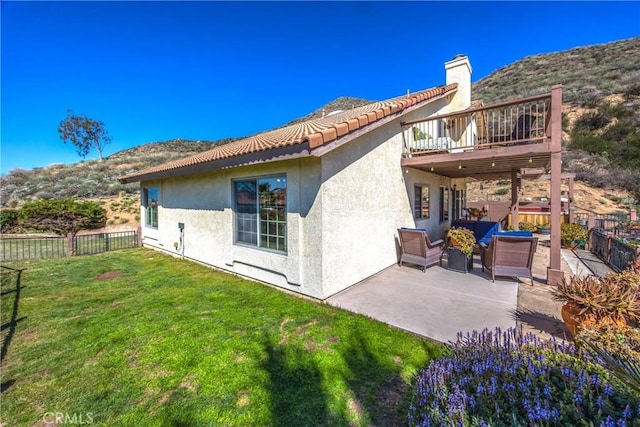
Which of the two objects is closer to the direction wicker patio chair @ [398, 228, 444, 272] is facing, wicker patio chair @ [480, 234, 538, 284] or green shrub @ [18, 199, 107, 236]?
the wicker patio chair

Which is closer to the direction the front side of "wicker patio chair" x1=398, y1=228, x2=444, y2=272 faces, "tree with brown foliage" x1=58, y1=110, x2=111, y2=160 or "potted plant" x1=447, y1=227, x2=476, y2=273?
the potted plant

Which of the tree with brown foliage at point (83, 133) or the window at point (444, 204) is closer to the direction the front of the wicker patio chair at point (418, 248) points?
the window
